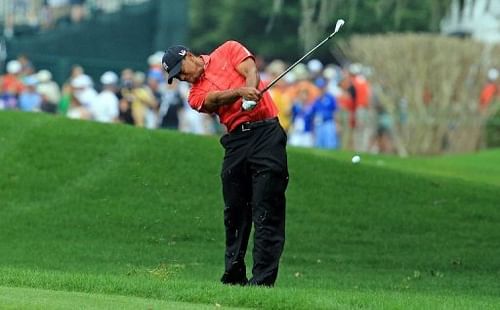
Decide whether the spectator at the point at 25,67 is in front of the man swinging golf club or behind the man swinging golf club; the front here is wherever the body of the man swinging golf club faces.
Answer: behind

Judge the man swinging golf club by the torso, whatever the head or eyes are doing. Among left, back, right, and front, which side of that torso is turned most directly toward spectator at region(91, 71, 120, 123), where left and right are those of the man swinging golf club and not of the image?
back

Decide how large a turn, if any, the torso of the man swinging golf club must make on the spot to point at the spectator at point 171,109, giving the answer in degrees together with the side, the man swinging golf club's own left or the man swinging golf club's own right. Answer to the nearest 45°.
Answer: approximately 180°

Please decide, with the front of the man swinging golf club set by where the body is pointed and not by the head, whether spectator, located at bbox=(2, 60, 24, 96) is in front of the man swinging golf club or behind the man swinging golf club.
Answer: behind

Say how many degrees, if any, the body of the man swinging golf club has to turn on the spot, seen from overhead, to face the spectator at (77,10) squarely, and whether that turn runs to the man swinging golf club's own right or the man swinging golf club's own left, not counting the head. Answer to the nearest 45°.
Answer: approximately 180°

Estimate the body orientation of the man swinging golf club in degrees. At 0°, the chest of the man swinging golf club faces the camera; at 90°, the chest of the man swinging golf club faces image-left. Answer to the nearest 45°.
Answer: approximately 0°

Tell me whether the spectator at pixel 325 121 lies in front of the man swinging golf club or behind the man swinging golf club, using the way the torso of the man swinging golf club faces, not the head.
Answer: behind

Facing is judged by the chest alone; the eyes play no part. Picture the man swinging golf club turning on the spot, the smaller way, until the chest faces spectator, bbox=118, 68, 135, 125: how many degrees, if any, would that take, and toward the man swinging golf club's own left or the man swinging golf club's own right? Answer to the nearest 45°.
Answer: approximately 180°
